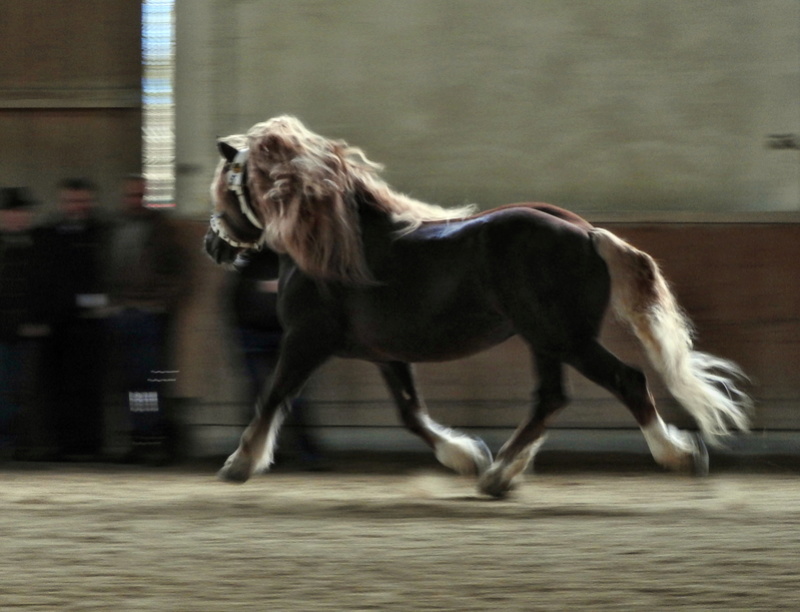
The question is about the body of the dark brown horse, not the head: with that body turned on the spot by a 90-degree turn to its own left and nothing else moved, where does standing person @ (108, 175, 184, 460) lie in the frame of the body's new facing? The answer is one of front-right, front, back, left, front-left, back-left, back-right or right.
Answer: back-right

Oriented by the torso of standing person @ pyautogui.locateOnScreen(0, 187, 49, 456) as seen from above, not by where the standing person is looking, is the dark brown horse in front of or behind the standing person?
in front

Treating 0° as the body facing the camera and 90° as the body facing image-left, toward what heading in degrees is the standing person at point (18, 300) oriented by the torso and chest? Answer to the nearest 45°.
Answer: approximately 0°

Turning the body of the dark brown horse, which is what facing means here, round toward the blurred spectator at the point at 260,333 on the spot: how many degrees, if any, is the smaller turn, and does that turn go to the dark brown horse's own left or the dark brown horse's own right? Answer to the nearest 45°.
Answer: approximately 45° to the dark brown horse's own right

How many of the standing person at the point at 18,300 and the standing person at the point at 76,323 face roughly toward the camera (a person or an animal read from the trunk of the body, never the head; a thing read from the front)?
2

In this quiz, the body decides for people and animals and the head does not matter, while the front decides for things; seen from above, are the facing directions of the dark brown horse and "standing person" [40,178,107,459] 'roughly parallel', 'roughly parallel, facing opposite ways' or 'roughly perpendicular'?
roughly perpendicular

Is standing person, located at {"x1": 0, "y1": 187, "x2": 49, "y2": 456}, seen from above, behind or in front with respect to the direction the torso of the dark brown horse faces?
in front

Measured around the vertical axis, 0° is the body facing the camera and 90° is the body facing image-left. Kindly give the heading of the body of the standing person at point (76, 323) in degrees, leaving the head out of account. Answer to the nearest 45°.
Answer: approximately 0°

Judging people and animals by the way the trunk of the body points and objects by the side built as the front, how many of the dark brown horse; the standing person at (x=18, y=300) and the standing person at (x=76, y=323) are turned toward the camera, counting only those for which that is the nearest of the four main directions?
2

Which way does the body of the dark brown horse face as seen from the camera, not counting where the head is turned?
to the viewer's left

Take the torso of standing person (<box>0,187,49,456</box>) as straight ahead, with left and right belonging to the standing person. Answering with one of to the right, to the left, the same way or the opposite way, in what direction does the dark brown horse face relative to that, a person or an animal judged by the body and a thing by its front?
to the right
